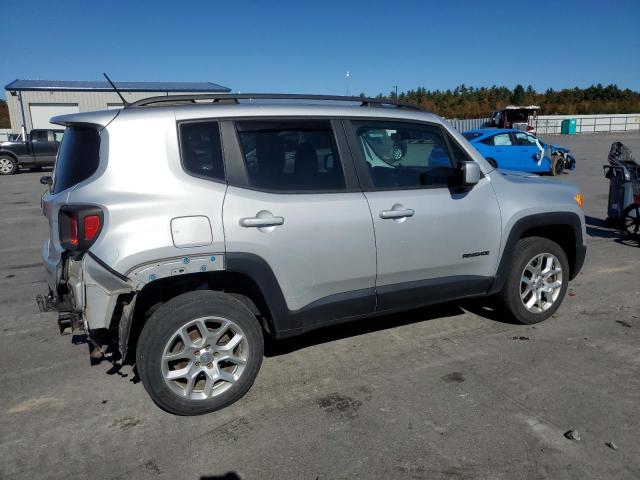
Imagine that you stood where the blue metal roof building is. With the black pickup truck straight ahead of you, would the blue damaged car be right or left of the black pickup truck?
left

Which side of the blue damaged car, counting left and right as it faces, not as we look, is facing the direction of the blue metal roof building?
back

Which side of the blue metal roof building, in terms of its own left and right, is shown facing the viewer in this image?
front

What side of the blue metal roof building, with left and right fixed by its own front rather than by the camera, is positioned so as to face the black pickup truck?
front

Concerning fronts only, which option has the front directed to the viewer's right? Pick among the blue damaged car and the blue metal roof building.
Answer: the blue damaged car

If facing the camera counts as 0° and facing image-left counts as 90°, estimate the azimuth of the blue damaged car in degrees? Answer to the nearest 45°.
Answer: approximately 270°

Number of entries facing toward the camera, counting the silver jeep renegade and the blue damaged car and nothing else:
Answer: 0

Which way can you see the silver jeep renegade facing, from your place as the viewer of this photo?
facing away from the viewer and to the right of the viewer

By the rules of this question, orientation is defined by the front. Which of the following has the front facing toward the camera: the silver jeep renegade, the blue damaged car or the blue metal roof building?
the blue metal roof building

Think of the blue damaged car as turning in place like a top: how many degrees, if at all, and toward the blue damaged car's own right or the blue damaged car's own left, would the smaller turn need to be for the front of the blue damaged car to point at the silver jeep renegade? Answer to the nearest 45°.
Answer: approximately 90° to the blue damaged car's own right

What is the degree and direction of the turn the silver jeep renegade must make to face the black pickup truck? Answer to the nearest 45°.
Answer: approximately 90° to its left

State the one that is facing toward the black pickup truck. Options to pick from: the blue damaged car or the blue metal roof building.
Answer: the blue metal roof building

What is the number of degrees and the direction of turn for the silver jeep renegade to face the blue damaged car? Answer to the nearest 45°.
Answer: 0° — it already faces it

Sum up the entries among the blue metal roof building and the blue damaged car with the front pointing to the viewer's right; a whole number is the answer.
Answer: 1

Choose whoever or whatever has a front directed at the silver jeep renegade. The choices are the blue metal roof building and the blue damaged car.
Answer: the blue metal roof building

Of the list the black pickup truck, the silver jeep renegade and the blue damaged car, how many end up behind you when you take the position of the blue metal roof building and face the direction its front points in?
0

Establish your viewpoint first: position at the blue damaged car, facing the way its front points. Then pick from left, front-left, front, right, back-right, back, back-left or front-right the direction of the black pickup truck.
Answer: back

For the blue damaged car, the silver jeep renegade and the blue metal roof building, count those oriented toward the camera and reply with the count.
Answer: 1

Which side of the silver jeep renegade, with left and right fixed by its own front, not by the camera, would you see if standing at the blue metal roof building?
left

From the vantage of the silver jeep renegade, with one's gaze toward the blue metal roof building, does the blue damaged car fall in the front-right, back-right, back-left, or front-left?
front-right
